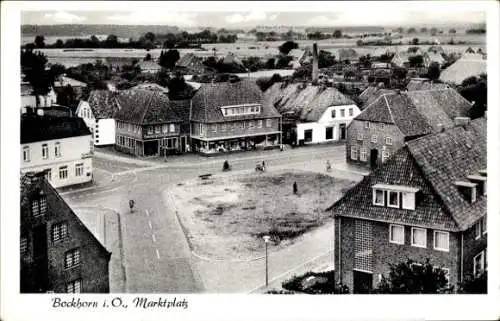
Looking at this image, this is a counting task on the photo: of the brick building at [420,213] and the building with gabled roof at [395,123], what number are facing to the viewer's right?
0

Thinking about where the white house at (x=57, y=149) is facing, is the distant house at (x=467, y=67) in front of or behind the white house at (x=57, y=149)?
behind

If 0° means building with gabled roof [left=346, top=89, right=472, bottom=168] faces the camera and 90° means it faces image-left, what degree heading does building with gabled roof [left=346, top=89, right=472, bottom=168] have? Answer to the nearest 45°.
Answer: approximately 45°

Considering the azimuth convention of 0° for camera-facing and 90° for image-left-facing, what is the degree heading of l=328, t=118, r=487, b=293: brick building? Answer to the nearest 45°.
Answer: approximately 45°

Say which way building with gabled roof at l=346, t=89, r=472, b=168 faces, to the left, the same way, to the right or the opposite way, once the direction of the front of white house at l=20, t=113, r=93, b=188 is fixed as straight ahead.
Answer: to the right

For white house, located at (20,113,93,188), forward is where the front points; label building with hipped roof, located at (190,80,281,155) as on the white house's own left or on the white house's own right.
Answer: on the white house's own left
